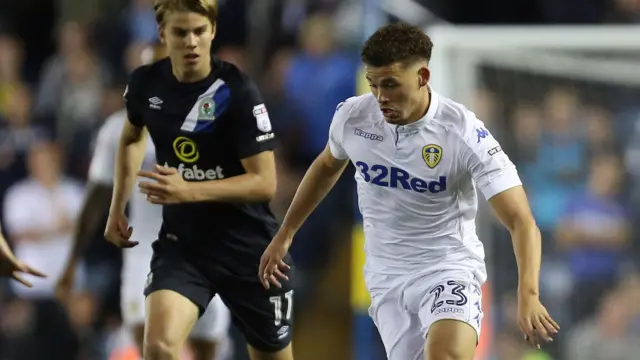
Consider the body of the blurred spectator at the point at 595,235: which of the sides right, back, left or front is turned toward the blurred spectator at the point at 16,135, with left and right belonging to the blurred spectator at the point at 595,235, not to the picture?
right

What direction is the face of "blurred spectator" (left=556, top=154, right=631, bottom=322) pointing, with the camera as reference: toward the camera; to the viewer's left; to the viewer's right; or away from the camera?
toward the camera

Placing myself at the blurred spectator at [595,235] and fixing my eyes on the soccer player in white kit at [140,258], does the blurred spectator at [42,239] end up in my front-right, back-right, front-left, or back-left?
front-right

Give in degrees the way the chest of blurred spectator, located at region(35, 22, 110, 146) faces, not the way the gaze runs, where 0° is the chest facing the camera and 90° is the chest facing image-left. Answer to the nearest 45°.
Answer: approximately 0°

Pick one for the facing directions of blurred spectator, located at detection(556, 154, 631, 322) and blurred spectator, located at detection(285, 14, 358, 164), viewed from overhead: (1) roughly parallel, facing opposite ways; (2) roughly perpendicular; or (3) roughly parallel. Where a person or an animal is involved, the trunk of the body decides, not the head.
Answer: roughly parallel

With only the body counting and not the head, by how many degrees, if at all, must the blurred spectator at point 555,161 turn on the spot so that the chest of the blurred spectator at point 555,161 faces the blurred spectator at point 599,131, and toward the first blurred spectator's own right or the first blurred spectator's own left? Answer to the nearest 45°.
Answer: approximately 135° to the first blurred spectator's own left

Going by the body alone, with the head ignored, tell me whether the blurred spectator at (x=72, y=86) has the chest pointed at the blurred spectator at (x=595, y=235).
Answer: no

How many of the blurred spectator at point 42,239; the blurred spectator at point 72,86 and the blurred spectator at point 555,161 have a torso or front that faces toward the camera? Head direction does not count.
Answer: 3

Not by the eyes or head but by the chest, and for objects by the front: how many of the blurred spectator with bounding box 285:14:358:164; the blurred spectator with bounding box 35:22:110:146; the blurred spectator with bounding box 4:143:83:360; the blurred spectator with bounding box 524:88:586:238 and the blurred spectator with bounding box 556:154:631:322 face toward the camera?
5

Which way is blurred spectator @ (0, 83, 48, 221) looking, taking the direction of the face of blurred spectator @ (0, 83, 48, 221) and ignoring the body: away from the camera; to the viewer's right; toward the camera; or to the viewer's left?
toward the camera

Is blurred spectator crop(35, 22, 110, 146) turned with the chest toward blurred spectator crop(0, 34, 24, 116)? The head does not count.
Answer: no

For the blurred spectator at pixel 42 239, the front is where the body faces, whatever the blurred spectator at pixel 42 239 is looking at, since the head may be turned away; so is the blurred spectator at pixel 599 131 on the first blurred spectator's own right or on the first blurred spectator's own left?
on the first blurred spectator's own left

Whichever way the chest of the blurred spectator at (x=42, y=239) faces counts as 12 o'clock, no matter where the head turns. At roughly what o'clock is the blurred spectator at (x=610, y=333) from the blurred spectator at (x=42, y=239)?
the blurred spectator at (x=610, y=333) is roughly at 10 o'clock from the blurred spectator at (x=42, y=239).

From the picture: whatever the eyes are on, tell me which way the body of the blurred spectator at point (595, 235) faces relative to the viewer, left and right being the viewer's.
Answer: facing the viewer

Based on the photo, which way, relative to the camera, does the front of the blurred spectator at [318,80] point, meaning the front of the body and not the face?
toward the camera
